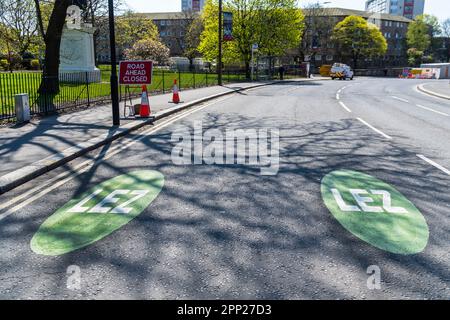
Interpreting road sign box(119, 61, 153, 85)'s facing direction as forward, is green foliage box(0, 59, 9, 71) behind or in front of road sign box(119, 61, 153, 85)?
behind

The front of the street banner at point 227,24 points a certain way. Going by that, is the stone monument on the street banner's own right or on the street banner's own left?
on the street banner's own right

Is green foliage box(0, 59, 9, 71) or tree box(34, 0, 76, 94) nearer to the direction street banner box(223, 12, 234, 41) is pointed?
the tree

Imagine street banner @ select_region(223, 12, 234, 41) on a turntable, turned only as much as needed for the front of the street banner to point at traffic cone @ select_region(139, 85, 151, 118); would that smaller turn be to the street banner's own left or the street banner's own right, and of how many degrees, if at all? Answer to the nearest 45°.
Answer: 0° — it already faces it

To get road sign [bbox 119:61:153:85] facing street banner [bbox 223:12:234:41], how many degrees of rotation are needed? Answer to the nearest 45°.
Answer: approximately 180°

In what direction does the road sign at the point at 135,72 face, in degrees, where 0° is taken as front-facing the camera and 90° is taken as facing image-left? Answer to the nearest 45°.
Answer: approximately 0°

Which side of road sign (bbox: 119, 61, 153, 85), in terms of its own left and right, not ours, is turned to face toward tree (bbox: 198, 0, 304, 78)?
back

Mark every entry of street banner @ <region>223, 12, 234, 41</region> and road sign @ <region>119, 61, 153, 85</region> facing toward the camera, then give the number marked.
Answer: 2

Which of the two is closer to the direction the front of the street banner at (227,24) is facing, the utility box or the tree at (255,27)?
the utility box

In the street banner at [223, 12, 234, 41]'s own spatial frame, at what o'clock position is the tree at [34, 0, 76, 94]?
The tree is roughly at 1 o'clock from the street banner.
